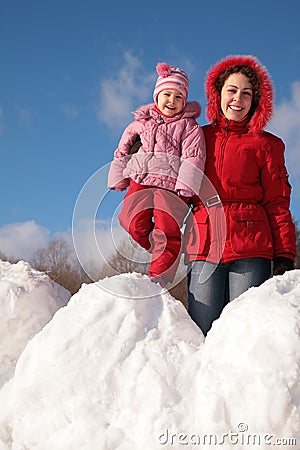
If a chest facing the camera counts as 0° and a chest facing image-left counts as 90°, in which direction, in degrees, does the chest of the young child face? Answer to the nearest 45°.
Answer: approximately 0°

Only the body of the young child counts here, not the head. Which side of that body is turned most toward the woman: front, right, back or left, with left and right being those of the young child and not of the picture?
left
